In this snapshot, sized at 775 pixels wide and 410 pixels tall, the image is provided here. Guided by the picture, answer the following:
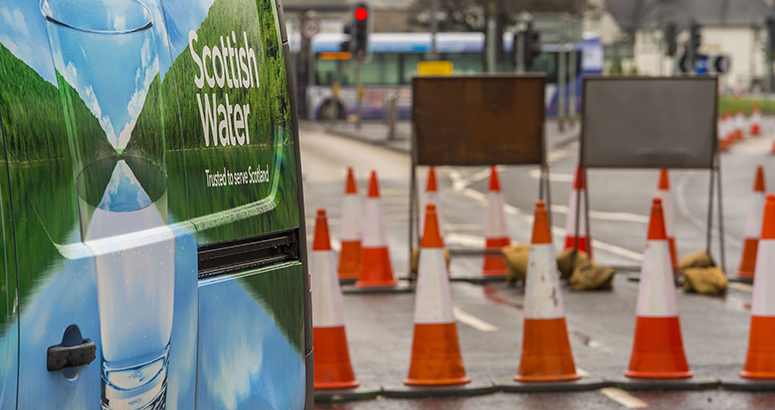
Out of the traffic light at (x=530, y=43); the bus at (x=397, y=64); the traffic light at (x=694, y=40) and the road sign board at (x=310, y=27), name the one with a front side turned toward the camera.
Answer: the road sign board

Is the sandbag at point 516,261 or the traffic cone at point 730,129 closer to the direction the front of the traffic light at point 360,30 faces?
the sandbag

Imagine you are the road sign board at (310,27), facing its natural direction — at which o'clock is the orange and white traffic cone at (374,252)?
The orange and white traffic cone is roughly at 12 o'clock from the road sign board.

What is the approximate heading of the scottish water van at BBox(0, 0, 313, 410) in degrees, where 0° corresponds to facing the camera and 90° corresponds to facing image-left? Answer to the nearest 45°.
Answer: approximately 45°

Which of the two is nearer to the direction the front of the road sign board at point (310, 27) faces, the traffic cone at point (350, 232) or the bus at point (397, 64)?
the traffic cone

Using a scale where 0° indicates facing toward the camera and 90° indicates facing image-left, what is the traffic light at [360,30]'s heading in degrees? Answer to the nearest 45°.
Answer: approximately 0°
